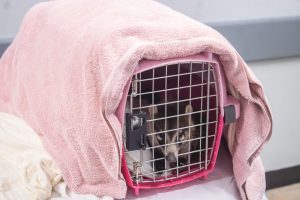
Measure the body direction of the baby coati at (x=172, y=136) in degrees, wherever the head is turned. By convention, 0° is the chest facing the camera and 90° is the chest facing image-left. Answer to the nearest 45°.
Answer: approximately 0°
